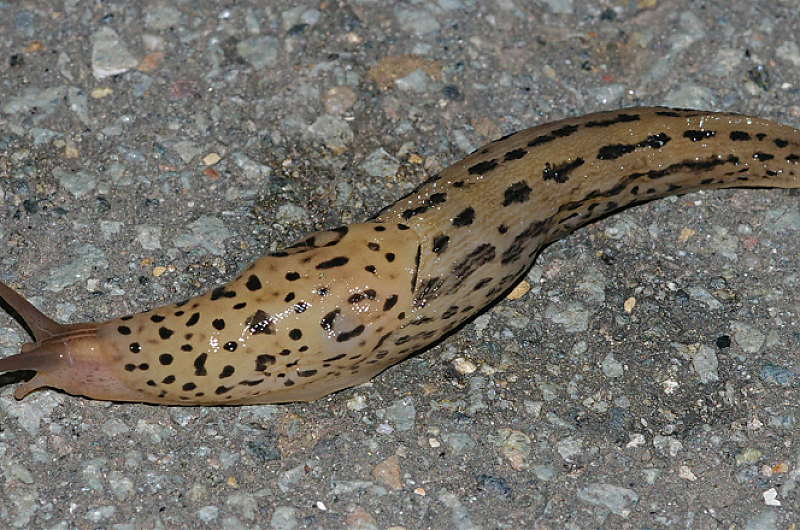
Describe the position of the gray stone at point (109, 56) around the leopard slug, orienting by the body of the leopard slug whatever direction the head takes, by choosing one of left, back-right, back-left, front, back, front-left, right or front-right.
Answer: front-right

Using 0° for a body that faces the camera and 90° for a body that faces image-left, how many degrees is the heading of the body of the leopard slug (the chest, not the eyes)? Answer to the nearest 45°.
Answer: approximately 90°
